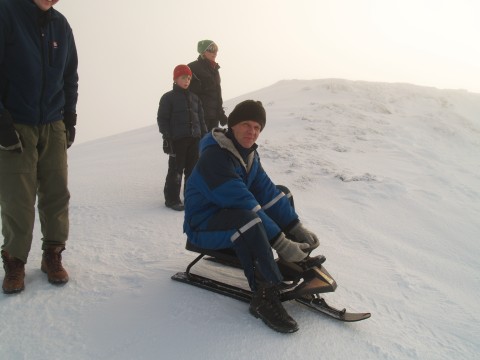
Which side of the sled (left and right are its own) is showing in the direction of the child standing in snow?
back

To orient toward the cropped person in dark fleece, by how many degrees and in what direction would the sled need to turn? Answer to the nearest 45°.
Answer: approximately 135° to its right

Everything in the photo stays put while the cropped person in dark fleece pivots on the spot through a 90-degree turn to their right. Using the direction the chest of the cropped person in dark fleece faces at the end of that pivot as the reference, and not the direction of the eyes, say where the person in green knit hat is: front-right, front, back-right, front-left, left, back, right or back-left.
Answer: back-right

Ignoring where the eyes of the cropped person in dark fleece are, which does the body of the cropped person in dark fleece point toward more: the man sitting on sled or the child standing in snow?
the man sitting on sled

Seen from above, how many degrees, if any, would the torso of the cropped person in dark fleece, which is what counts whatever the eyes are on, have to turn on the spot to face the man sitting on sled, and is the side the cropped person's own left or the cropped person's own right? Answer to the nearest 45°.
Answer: approximately 45° to the cropped person's own left

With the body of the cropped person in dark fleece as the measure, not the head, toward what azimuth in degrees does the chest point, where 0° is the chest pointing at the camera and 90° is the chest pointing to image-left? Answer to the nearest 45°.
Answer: approximately 0°

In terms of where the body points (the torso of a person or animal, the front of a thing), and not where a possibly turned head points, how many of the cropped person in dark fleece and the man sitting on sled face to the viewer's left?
0

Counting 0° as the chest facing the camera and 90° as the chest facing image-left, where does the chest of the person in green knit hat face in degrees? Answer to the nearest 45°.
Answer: approximately 315°
